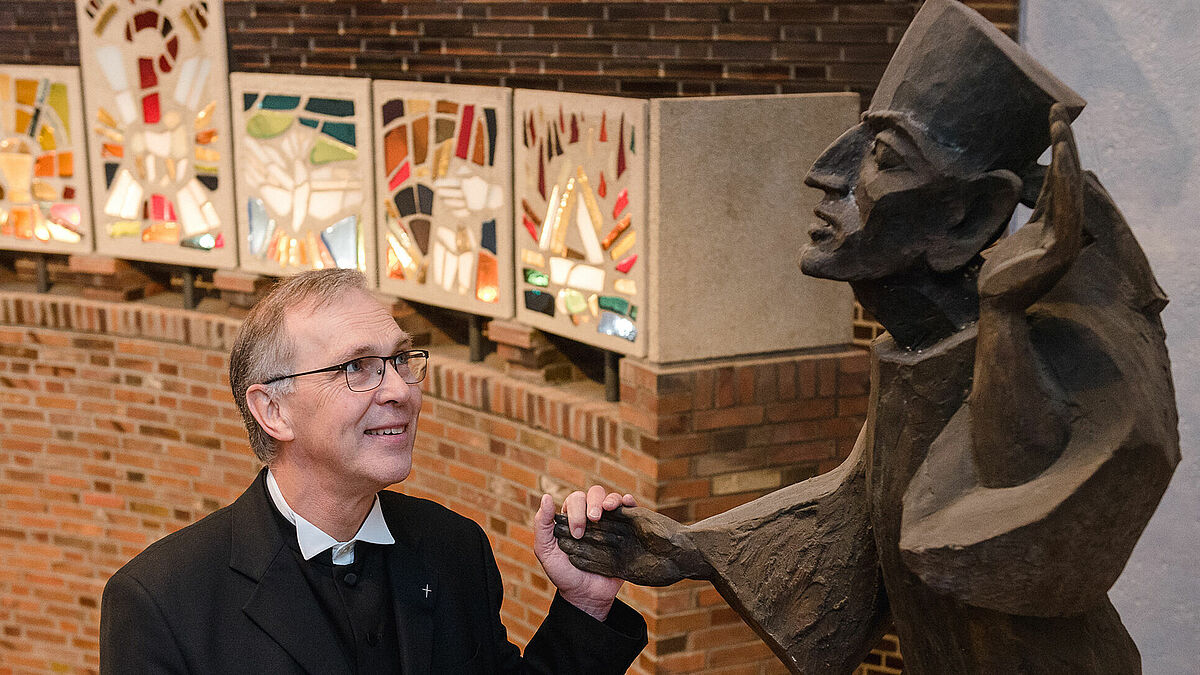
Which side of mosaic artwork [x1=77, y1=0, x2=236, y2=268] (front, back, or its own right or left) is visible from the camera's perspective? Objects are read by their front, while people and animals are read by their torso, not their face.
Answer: front

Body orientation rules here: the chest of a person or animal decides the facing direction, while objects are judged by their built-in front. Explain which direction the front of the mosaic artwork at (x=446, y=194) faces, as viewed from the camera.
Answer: facing the viewer and to the left of the viewer

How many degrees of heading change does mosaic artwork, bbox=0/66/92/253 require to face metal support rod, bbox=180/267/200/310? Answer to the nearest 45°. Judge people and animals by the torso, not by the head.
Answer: approximately 45° to its left

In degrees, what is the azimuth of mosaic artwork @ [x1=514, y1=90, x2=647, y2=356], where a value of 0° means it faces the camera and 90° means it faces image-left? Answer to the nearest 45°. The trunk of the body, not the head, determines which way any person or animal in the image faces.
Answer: approximately 45°

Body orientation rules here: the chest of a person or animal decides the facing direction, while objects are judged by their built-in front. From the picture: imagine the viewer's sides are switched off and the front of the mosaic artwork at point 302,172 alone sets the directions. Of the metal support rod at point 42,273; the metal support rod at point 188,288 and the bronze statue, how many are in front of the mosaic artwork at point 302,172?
1

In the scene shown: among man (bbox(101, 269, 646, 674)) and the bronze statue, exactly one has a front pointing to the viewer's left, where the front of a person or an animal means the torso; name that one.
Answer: the bronze statue

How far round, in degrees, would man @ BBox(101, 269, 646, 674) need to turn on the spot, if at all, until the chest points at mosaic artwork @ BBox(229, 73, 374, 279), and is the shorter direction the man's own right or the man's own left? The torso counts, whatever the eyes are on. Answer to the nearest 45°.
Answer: approximately 135° to the man's own left

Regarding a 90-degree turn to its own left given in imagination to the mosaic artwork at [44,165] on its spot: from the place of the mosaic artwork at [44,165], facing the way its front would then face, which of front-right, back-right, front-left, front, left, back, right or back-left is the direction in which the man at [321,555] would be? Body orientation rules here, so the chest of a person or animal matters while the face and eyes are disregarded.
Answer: right

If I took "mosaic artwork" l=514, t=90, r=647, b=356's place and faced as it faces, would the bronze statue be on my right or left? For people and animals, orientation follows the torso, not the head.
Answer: on my left

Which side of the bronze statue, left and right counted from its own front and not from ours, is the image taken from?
left

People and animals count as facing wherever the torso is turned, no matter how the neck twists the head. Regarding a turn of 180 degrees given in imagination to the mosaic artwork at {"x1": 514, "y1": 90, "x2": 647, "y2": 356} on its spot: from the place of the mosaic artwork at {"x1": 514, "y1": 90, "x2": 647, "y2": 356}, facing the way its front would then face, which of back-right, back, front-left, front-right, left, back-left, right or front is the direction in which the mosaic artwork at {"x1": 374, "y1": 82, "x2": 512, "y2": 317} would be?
left

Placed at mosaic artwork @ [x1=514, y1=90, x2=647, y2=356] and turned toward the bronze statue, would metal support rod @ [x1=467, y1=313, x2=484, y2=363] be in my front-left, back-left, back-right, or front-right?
back-right

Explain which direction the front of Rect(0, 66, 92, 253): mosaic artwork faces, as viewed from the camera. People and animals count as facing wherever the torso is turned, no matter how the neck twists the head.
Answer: facing the viewer

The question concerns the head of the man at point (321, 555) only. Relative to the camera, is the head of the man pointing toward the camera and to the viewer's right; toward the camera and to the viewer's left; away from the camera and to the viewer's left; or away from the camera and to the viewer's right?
toward the camera and to the viewer's right

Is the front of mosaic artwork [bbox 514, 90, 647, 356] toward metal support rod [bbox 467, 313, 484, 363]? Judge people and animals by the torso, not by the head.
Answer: no

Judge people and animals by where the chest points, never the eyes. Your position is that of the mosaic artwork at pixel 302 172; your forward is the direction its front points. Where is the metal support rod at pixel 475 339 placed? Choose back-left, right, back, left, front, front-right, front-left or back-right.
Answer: front-left

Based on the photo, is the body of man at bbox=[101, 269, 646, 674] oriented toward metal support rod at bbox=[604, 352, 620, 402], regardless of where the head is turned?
no

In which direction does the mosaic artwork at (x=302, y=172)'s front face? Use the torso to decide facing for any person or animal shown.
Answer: toward the camera

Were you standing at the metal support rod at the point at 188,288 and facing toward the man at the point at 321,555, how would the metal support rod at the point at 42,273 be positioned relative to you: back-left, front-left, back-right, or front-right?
back-right
